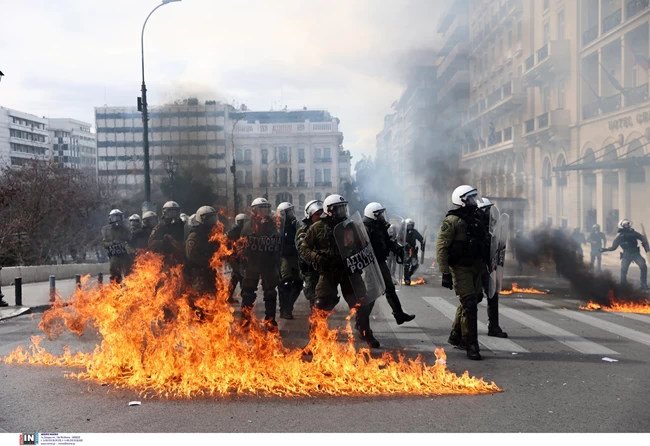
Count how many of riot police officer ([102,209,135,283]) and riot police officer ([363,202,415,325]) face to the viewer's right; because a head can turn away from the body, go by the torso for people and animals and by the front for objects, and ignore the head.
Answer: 1

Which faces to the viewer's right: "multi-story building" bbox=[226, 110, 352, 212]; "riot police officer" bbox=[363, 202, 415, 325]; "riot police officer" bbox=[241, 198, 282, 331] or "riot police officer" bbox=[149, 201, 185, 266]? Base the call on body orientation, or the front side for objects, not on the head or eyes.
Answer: "riot police officer" bbox=[363, 202, 415, 325]

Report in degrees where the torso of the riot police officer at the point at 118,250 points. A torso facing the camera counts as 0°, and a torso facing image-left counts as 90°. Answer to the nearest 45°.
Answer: approximately 0°

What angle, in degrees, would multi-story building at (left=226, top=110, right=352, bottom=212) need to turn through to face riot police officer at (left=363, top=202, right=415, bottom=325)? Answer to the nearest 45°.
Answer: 0° — it already faces them

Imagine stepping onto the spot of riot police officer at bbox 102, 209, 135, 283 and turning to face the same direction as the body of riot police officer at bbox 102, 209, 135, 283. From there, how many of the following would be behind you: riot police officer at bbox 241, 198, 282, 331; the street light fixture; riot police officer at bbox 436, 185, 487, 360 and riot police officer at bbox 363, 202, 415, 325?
1

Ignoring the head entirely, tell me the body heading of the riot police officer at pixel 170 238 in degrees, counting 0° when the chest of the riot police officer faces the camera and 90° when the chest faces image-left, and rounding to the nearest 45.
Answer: approximately 0°

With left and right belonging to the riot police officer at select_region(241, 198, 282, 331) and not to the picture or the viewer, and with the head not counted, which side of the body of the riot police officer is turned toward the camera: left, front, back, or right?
front

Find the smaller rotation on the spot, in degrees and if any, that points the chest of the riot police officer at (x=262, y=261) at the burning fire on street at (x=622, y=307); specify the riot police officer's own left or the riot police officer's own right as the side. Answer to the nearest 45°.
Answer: approximately 90° to the riot police officer's own left

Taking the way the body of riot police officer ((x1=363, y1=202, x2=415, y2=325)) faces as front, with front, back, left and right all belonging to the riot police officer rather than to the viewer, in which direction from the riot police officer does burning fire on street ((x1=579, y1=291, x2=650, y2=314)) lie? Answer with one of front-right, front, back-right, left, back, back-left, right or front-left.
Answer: front-left

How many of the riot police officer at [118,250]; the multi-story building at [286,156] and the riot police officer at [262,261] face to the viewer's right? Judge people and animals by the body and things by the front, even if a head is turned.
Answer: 0

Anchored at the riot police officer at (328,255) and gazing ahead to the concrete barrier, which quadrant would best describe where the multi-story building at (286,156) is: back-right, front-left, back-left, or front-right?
front-right

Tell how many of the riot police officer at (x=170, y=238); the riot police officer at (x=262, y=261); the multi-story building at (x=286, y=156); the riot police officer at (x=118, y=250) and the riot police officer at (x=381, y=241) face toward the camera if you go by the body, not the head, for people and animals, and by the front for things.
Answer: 4

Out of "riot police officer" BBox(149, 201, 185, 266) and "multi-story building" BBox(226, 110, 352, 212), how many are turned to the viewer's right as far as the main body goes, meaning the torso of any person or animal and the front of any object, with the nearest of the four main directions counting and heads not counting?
0

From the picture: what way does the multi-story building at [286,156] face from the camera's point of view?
toward the camera

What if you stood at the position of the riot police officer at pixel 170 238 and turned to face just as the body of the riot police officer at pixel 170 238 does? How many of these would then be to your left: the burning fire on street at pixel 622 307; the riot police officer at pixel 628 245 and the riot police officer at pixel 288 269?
3
